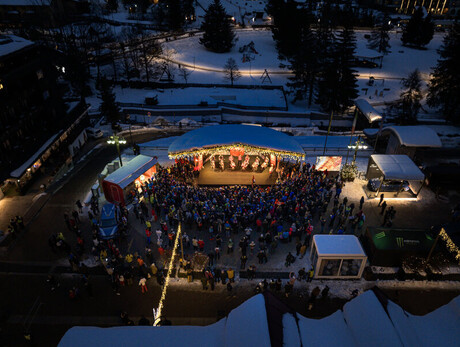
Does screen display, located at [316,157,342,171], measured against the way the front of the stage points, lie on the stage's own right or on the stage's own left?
on the stage's own left

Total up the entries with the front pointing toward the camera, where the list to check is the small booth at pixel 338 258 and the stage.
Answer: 2

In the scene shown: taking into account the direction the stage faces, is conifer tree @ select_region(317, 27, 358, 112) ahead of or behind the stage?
behind

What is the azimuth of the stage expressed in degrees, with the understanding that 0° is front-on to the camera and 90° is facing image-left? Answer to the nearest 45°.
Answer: approximately 0°

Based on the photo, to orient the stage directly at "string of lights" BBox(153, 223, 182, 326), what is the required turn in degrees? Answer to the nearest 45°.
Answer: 0° — it already faces it

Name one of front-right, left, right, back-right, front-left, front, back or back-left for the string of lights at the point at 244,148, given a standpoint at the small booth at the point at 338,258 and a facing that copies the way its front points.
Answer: back-right

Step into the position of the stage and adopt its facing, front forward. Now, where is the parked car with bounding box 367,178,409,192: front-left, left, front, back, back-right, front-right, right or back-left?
left

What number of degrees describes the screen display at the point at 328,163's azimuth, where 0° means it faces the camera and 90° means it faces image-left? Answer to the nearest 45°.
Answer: approximately 0°

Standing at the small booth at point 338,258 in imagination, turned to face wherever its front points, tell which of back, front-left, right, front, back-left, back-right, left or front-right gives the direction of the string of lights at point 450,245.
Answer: back-left

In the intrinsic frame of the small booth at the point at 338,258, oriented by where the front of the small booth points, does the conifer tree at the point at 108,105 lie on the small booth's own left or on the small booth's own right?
on the small booth's own right

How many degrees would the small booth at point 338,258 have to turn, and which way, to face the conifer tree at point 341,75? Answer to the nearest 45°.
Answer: approximately 180°

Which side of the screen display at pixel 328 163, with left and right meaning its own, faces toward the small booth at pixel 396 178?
left
